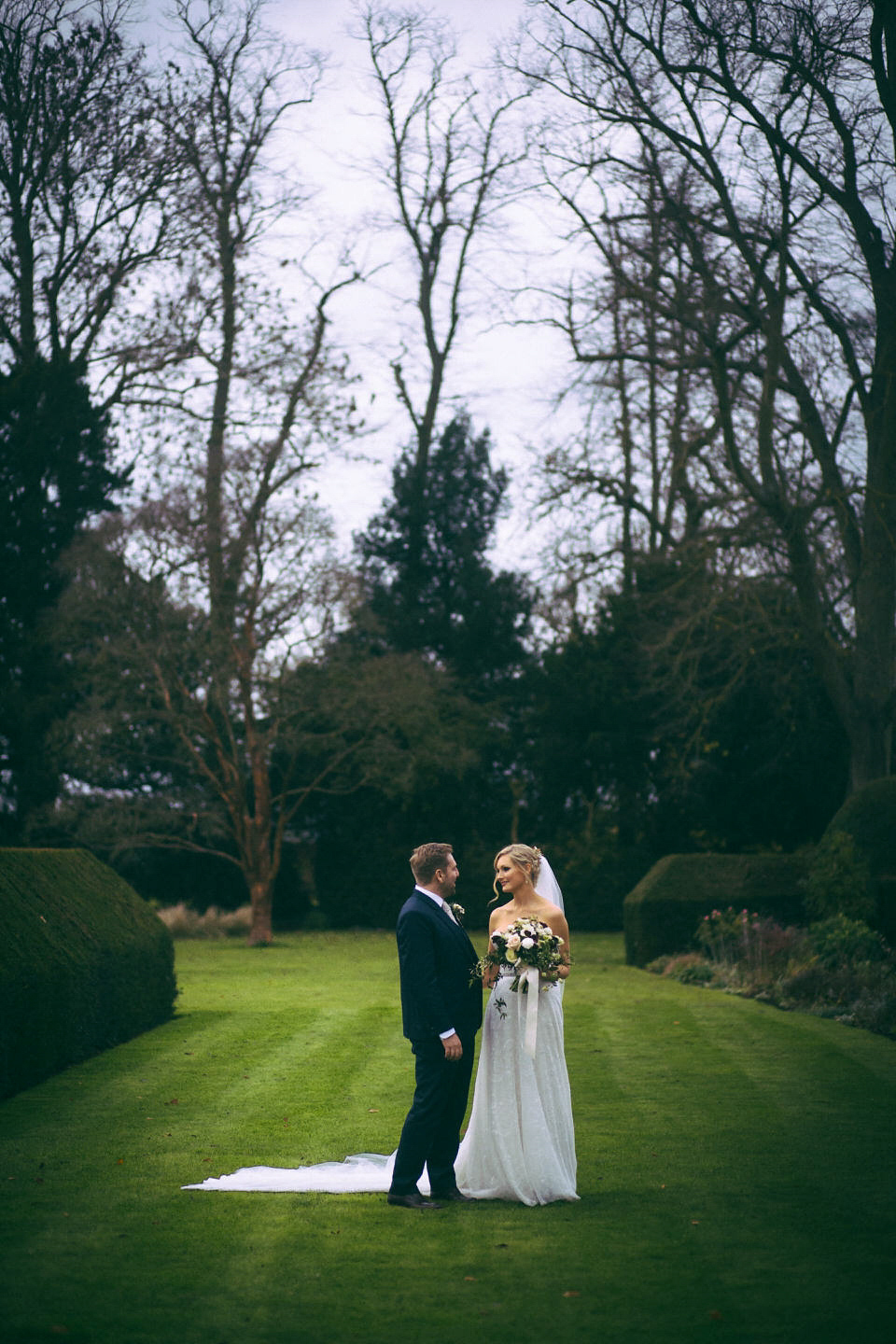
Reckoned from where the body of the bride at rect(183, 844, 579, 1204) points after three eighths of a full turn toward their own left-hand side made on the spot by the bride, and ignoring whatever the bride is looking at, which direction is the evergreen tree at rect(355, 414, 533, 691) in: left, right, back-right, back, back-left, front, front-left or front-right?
left

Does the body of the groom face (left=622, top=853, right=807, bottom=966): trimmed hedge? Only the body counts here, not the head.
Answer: no

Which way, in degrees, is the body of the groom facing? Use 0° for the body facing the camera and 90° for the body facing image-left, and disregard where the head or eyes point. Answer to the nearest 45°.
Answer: approximately 270°

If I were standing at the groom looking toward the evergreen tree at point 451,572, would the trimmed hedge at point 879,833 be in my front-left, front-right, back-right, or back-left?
front-right

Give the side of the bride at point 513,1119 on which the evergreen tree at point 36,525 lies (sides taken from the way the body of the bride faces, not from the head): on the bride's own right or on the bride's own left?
on the bride's own right

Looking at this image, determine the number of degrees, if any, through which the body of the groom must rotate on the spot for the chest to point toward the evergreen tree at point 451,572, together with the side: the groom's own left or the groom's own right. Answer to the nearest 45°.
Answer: approximately 90° to the groom's own left

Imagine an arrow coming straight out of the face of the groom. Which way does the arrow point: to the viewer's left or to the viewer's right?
to the viewer's right

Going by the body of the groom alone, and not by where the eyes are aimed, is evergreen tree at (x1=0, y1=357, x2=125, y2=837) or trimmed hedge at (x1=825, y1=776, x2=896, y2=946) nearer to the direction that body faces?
the trimmed hedge

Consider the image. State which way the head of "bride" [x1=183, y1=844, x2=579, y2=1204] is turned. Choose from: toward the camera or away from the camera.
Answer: toward the camera

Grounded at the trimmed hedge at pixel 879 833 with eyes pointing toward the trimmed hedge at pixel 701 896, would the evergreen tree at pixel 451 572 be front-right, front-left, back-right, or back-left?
front-right

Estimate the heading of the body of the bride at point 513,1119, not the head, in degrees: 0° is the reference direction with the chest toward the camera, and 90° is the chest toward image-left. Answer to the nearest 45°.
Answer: approximately 45°

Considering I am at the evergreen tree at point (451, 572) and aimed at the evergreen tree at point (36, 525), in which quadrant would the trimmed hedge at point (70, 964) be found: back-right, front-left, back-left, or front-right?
front-left

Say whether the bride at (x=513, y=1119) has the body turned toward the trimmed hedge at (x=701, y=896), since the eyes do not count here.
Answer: no
